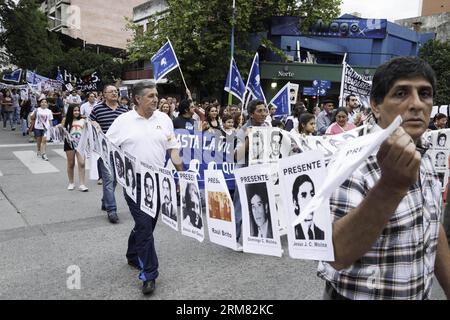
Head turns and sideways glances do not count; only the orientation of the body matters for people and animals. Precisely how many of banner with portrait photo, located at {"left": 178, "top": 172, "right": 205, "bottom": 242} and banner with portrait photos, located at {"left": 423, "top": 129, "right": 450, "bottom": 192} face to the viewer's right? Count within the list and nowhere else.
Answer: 0

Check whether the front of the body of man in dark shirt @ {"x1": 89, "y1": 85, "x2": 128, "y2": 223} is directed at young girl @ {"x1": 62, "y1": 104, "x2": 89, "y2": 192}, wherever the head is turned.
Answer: no

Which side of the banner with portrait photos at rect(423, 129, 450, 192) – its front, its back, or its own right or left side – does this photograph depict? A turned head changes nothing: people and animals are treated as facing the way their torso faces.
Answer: front

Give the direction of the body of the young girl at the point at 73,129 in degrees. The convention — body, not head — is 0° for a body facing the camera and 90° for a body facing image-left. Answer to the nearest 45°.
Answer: approximately 315°

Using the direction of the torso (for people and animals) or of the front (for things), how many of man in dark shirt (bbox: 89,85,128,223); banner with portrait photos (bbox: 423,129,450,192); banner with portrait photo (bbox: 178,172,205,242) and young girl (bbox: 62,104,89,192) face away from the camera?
0

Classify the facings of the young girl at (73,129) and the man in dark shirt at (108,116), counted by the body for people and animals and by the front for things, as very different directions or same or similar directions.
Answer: same or similar directions

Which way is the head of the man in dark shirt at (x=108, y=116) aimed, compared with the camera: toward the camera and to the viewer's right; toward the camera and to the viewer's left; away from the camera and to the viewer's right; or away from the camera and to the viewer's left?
toward the camera and to the viewer's right

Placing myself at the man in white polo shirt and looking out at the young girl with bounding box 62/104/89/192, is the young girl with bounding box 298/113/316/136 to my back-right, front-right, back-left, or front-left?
front-right

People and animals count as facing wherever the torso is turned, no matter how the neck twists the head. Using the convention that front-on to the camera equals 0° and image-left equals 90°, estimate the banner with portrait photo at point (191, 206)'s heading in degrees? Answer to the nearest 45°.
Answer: approximately 45°
